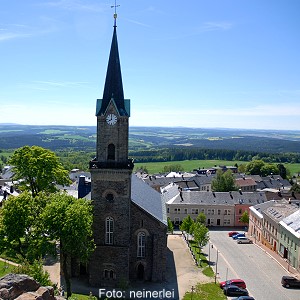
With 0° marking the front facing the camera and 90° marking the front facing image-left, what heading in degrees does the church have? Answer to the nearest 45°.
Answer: approximately 0°

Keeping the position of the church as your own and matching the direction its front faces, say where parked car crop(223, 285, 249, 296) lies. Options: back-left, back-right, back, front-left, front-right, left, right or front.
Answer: left

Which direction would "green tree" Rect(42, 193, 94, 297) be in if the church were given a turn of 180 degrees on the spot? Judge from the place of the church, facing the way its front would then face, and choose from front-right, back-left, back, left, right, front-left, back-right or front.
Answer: back-left

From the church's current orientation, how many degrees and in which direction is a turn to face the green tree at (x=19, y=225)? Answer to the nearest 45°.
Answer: approximately 90° to its right

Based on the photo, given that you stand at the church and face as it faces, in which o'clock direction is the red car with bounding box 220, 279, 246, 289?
The red car is roughly at 9 o'clock from the church.

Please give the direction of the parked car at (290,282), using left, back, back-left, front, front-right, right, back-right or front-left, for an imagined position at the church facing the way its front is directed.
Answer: left

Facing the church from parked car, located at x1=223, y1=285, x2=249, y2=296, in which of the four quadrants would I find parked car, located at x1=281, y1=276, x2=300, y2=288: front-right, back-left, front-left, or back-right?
back-right
